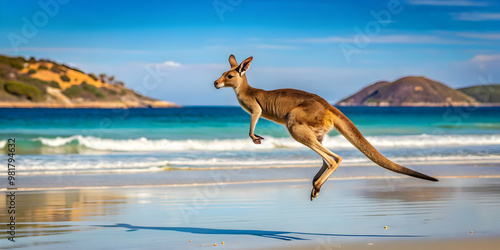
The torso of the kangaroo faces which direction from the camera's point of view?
to the viewer's left
